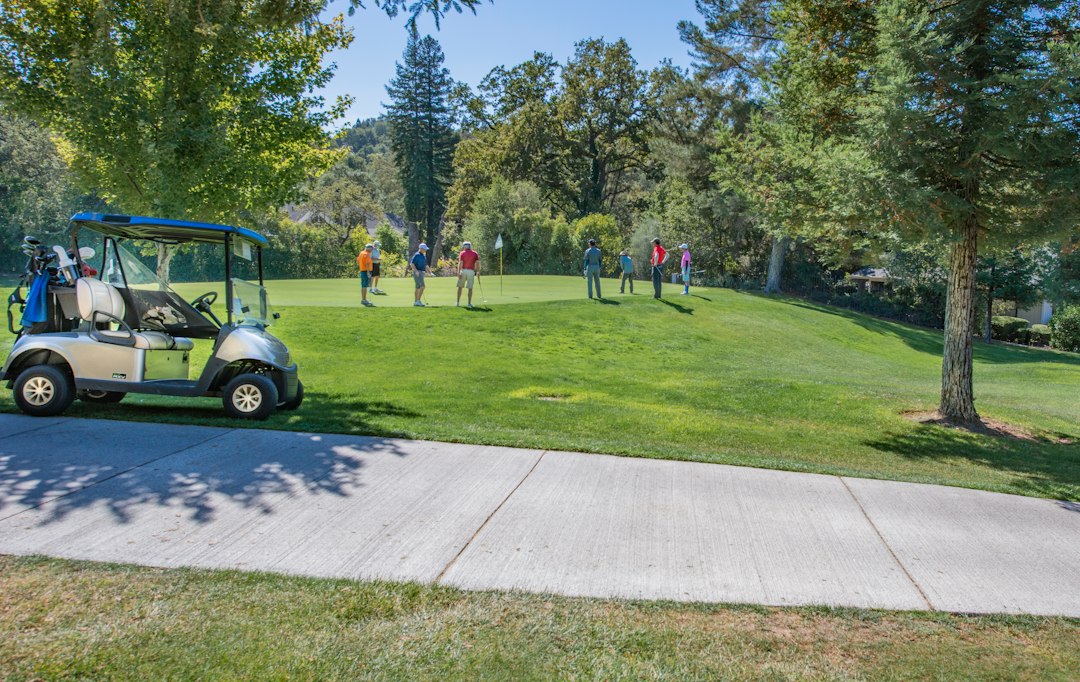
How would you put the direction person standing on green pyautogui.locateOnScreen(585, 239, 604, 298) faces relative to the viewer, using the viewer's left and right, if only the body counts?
facing away from the viewer

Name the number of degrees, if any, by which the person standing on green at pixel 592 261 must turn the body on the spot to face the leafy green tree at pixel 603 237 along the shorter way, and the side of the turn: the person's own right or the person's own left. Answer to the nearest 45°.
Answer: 0° — they already face it

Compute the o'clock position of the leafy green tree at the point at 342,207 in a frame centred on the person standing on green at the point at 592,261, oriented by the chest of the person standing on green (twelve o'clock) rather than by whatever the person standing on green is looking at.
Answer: The leafy green tree is roughly at 11 o'clock from the person standing on green.

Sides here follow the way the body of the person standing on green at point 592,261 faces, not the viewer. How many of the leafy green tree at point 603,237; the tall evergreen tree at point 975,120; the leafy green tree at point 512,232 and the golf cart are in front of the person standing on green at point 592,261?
2

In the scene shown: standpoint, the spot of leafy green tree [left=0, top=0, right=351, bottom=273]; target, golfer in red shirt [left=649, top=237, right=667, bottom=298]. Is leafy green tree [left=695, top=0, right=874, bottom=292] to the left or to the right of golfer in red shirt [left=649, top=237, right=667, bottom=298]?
right
